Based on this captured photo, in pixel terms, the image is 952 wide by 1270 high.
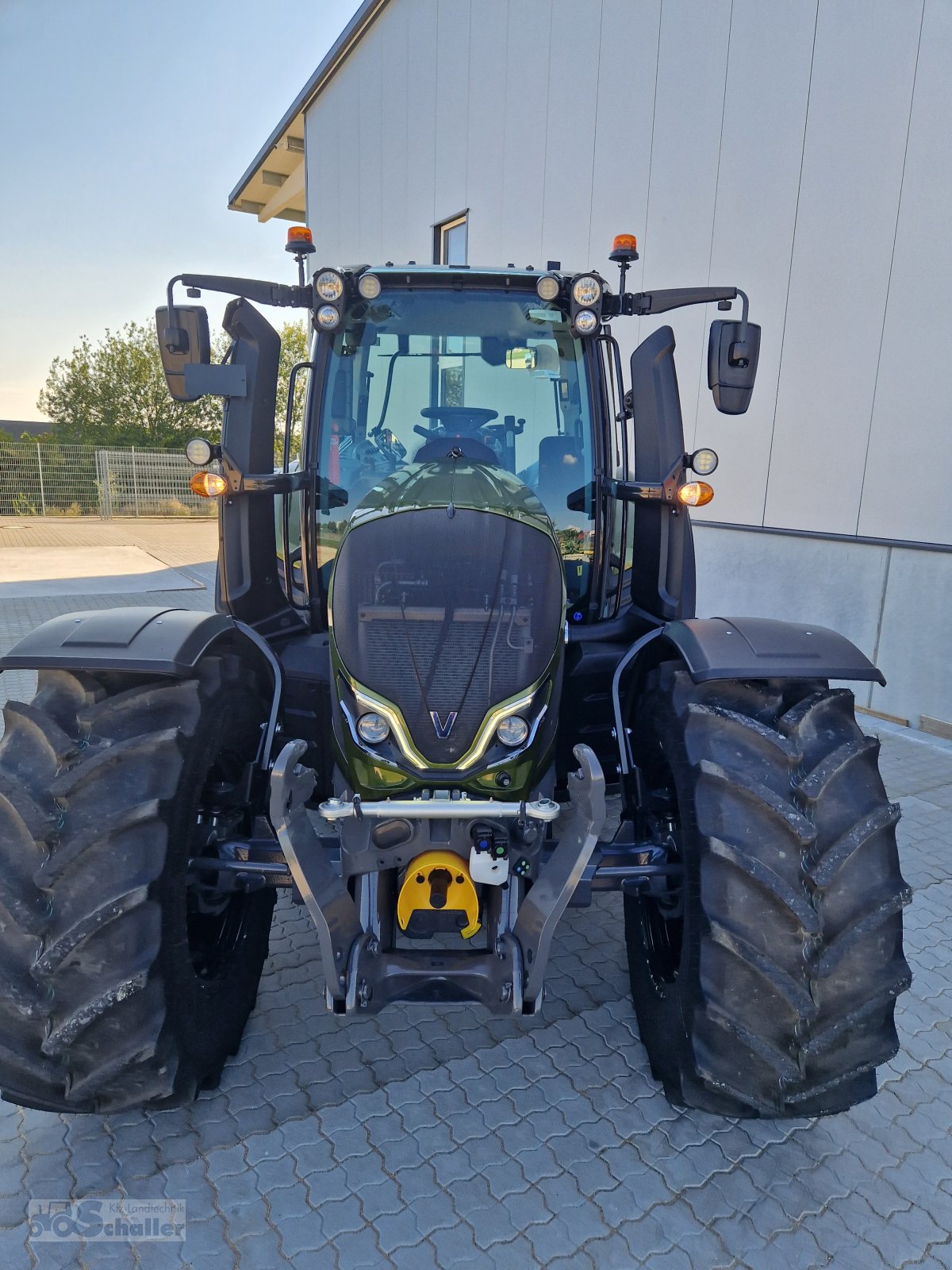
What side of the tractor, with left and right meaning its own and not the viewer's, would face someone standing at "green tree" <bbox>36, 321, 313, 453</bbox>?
back

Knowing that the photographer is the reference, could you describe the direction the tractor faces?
facing the viewer

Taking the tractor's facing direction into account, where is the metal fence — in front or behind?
behind
